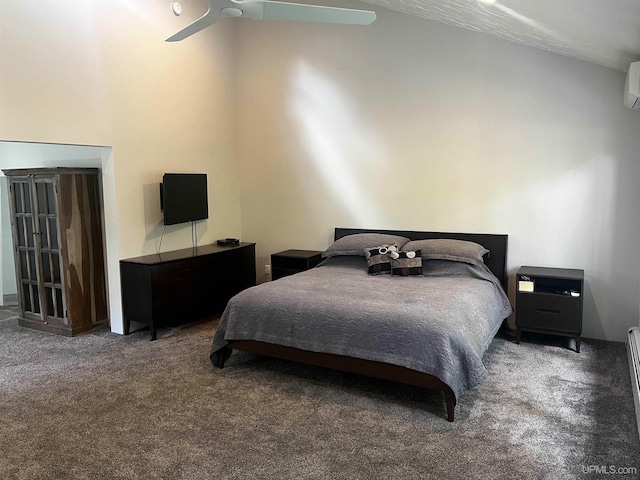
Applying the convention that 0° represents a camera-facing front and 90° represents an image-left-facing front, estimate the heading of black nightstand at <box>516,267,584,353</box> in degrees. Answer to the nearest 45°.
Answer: approximately 0°

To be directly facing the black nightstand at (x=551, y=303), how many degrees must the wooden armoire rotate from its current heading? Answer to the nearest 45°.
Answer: approximately 90° to its left

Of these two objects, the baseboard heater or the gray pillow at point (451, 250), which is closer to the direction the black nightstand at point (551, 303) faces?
the baseboard heater

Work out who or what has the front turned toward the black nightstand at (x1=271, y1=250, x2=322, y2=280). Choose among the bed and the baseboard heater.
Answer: the baseboard heater

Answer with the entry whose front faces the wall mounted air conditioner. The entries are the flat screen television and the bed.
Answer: the flat screen television

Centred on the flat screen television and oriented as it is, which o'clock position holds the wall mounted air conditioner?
The wall mounted air conditioner is roughly at 12 o'clock from the flat screen television.

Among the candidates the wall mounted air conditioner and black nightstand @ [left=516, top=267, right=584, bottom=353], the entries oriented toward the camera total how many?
1

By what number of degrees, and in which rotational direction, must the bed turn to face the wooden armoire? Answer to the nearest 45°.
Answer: approximately 45° to its right

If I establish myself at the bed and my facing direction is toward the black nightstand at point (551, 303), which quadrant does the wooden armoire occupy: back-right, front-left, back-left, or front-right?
back-left

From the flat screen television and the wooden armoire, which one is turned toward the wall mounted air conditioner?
the flat screen television

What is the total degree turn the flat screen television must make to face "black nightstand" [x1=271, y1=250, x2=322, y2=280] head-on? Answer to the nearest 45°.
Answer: approximately 45° to its left

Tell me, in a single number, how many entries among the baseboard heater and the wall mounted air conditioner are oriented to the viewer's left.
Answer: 2

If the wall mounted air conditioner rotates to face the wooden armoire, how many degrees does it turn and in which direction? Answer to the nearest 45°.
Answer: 0° — it already faces it

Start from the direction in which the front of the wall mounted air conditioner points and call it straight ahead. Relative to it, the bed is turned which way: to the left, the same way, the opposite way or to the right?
to the left

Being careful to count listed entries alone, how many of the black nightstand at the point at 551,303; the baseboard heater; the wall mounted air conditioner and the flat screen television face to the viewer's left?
2

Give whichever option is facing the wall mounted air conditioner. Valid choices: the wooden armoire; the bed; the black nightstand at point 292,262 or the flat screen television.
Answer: the flat screen television

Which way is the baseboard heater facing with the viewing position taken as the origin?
facing to the left of the viewer

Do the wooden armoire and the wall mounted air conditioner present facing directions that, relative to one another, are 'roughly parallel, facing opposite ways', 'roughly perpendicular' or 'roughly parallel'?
roughly perpendicular

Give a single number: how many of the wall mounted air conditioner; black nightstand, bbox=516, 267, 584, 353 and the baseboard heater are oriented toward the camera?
1
